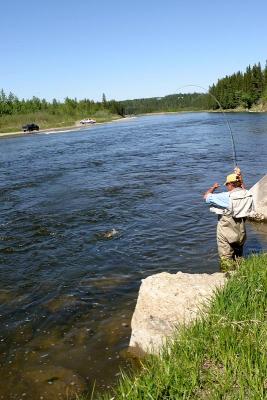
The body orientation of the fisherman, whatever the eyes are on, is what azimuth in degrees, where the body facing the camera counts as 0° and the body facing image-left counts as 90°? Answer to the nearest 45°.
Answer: approximately 135°

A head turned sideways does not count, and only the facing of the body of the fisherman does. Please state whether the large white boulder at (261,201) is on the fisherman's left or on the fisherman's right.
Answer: on the fisherman's right

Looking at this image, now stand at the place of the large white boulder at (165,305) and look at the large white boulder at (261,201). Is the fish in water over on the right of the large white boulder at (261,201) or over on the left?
left

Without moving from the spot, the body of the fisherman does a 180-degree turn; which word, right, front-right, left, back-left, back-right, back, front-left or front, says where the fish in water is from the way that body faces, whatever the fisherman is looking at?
back
